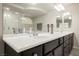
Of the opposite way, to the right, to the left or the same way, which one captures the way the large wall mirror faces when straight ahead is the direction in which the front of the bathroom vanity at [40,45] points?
the same way

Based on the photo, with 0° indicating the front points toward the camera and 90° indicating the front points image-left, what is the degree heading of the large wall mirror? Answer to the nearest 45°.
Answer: approximately 315°

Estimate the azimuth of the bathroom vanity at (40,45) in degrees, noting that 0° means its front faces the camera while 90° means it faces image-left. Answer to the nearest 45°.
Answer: approximately 315°

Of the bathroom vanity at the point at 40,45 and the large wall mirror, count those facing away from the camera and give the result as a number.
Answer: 0
